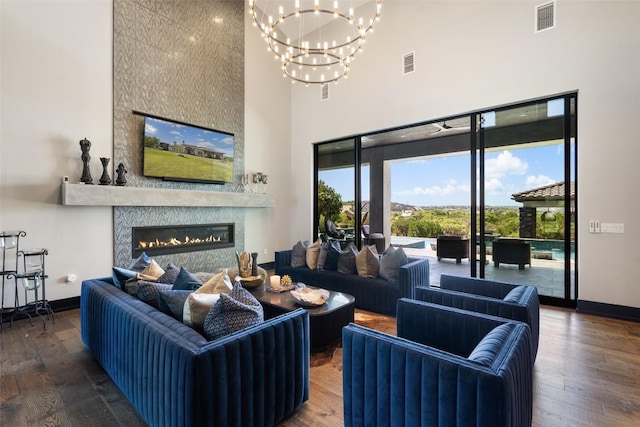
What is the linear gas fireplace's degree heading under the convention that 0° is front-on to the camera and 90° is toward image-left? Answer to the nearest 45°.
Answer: approximately 315°

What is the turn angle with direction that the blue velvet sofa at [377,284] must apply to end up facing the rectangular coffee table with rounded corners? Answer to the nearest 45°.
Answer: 0° — it already faces it

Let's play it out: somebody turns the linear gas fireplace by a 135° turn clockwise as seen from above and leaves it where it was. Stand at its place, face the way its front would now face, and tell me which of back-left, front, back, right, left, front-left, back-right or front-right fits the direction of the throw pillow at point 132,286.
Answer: left

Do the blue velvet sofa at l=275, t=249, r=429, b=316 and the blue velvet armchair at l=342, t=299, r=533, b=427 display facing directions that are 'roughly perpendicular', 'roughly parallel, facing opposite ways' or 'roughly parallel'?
roughly perpendicular

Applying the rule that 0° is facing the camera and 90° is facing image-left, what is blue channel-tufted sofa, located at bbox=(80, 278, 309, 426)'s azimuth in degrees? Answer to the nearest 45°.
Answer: approximately 225°

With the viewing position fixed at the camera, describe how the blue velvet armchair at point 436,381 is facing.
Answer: facing away from the viewer and to the left of the viewer

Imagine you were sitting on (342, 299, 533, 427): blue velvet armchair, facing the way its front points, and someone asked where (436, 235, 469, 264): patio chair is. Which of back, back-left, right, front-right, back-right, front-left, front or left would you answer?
front-right

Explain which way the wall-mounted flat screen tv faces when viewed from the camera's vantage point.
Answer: facing the viewer and to the right of the viewer

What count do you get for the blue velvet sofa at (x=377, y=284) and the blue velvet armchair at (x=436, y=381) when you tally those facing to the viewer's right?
0

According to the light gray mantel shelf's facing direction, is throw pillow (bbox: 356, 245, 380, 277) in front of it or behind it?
in front

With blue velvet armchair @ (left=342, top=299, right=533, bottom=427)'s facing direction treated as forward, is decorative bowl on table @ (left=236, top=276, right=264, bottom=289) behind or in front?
in front

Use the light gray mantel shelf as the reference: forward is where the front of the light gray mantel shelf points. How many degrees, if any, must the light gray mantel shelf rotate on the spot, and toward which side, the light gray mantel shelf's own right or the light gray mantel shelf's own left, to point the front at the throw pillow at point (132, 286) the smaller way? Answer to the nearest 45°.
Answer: approximately 45° to the light gray mantel shelf's own right
